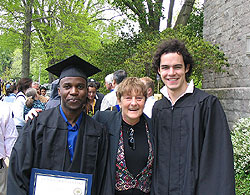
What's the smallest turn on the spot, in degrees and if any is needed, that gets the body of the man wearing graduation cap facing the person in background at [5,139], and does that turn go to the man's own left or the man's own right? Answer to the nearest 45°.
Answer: approximately 135° to the man's own right

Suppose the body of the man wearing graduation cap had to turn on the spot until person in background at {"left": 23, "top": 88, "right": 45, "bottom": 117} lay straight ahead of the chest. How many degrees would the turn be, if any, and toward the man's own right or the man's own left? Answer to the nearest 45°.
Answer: approximately 180°

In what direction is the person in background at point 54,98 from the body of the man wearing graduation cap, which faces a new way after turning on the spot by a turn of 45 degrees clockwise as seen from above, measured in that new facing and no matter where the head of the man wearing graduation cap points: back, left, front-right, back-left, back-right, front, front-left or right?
back-right

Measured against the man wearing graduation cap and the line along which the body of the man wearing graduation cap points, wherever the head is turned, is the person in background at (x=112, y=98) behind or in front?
behind

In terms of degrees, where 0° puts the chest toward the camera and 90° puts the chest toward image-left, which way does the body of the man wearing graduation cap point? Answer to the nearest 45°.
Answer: approximately 0°

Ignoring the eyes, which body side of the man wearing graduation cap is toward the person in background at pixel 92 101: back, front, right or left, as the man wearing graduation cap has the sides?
back
